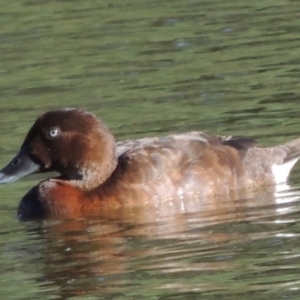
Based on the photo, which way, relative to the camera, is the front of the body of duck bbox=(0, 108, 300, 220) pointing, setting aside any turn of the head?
to the viewer's left
